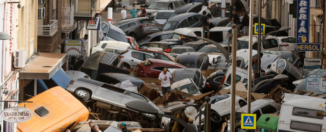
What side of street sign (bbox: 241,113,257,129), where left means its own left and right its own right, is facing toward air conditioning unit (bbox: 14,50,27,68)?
right

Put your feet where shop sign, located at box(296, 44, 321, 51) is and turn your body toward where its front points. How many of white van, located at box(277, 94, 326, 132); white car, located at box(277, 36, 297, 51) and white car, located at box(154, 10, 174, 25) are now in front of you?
1

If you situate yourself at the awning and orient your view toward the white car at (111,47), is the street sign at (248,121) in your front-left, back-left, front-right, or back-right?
back-right

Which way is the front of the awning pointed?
to the viewer's right

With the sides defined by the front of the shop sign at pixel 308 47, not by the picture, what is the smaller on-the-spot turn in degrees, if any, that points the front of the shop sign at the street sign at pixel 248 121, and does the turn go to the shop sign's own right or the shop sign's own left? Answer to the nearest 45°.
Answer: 0° — it already faces it

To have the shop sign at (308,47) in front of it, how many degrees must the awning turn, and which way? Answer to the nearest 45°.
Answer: approximately 45° to its left

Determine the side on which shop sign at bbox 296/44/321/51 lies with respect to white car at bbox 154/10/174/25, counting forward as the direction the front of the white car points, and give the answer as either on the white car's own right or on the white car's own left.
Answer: on the white car's own left
